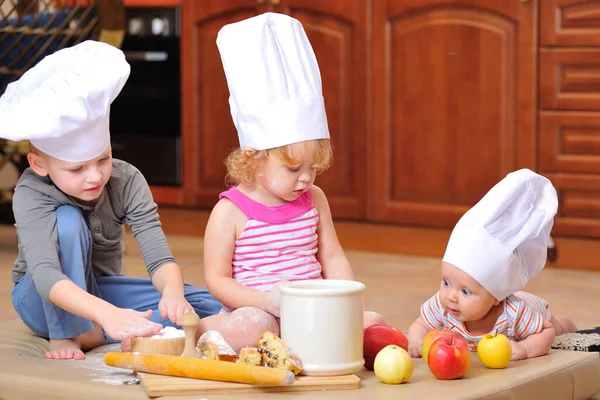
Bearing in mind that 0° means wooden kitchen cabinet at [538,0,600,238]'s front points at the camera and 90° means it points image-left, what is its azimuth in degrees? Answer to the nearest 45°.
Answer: approximately 0°

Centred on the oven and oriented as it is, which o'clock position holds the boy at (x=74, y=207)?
The boy is roughly at 12 o'clock from the oven.

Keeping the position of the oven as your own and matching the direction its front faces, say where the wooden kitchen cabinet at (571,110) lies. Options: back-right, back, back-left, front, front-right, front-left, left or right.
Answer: front-left

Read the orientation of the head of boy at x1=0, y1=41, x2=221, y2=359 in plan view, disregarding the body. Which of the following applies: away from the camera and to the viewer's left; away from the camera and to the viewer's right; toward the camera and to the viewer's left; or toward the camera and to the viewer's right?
toward the camera and to the viewer's right

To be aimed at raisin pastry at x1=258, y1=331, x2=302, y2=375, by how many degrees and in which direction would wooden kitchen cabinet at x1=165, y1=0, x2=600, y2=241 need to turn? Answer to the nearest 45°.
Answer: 0° — it already faces it

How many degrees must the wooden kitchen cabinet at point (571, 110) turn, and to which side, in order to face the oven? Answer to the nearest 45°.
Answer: approximately 90° to its right

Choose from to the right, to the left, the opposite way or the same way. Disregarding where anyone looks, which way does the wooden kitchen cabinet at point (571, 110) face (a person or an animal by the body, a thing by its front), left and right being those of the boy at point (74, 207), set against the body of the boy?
to the right

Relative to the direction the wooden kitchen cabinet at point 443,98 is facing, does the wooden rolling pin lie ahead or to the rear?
ahead

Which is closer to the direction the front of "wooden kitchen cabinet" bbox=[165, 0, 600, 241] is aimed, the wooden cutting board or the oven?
the wooden cutting board

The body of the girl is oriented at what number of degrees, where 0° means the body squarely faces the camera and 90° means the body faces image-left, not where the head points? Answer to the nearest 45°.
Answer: approximately 315°

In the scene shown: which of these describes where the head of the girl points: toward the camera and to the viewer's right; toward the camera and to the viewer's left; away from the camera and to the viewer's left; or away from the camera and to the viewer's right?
toward the camera and to the viewer's right
